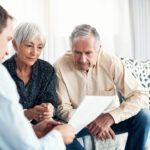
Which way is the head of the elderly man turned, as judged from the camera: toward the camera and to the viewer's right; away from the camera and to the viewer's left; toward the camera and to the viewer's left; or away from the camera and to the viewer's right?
toward the camera and to the viewer's left

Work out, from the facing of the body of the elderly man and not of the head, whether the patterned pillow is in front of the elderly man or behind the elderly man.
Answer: behind

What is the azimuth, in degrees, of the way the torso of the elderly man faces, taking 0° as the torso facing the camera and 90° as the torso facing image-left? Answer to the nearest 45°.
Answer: approximately 0°
